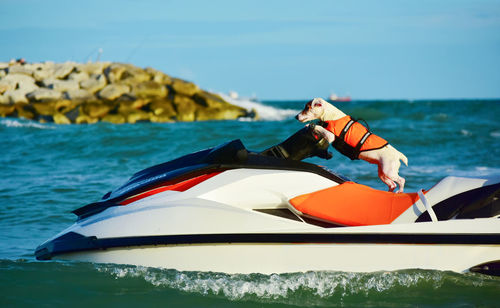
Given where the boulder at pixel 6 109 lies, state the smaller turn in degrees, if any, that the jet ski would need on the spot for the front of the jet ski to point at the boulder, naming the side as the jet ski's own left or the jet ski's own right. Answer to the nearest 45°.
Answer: approximately 45° to the jet ski's own right

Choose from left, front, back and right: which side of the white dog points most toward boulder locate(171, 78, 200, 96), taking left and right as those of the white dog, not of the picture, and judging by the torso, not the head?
right

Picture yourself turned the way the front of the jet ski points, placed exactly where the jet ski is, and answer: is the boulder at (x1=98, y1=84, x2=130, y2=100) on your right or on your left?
on your right

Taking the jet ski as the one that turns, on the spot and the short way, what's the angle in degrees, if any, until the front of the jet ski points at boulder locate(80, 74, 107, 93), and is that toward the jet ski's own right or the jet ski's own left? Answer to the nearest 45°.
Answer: approximately 90° to the jet ski's own right

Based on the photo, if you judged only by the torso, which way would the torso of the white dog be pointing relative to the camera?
to the viewer's left

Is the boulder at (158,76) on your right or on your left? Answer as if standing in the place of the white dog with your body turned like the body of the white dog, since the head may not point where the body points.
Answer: on your right

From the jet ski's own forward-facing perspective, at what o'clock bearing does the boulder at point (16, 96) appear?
The boulder is roughly at 2 o'clock from the jet ski.

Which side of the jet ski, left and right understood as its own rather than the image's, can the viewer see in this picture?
left

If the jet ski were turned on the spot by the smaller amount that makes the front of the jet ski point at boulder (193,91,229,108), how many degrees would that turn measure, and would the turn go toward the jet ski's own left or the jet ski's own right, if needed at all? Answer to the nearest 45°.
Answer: approximately 90° to the jet ski's own right
